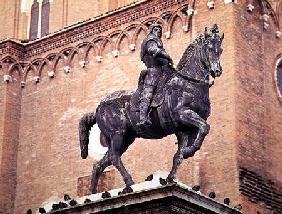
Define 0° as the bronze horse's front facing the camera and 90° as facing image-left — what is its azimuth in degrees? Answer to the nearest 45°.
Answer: approximately 270°
